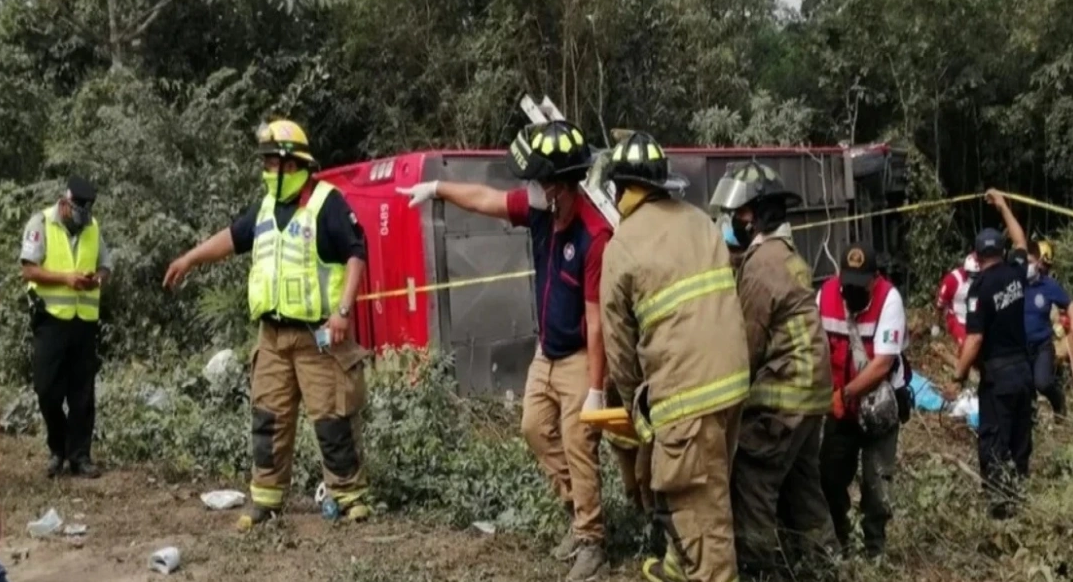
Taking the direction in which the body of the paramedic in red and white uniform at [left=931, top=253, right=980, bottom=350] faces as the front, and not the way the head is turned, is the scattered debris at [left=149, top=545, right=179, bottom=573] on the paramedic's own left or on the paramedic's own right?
on the paramedic's own right

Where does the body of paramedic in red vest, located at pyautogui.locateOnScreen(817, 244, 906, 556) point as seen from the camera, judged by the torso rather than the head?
toward the camera

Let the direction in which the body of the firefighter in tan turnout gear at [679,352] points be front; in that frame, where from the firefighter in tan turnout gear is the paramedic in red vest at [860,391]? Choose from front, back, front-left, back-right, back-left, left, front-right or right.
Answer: right

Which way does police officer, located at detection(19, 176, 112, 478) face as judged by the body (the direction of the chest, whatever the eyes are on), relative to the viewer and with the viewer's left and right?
facing the viewer and to the right of the viewer

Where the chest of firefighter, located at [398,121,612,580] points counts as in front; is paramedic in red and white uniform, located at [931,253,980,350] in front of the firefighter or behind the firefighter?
behind

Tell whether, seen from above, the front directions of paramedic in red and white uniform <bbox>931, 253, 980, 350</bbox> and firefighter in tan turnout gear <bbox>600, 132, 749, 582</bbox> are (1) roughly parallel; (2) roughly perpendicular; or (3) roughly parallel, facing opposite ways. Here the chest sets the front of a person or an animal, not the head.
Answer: roughly parallel, facing opposite ways

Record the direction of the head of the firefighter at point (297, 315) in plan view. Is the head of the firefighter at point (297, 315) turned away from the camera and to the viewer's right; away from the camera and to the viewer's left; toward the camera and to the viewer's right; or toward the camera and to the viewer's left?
toward the camera and to the viewer's left

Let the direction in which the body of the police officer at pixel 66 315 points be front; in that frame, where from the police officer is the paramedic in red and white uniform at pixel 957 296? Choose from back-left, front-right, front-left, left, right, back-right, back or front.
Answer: front-left

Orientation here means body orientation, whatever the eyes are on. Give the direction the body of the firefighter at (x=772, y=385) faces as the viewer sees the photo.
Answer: to the viewer's left

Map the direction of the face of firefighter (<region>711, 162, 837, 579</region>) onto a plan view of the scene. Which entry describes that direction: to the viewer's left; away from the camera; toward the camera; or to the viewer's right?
to the viewer's left

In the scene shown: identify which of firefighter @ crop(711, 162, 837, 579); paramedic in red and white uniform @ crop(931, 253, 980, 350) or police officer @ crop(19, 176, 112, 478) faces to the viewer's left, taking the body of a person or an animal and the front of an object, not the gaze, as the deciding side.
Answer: the firefighter

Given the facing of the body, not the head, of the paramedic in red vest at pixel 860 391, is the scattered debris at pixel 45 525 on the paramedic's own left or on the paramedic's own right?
on the paramedic's own right

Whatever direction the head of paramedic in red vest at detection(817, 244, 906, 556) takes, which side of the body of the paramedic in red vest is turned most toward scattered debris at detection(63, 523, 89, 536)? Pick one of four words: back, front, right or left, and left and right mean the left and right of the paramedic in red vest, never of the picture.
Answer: right

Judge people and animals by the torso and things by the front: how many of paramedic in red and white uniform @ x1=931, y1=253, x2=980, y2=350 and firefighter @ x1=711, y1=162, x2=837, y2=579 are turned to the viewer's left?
1

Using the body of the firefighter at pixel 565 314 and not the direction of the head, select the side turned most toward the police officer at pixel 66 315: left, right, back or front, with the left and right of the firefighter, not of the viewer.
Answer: right

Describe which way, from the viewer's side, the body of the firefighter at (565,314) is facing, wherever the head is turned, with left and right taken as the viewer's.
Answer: facing the viewer and to the left of the viewer

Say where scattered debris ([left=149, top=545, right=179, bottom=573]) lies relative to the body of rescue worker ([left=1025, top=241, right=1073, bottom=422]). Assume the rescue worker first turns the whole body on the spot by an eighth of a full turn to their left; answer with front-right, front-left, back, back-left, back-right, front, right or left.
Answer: front-right
